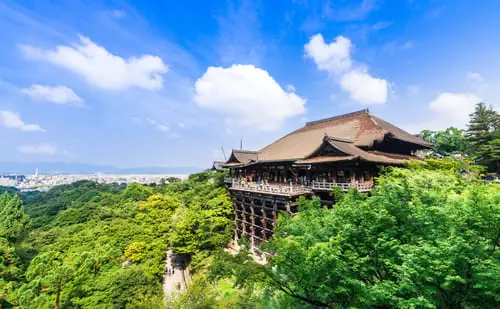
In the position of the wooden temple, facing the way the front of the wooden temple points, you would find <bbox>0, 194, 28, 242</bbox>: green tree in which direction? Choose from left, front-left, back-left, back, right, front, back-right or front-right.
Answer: front-right

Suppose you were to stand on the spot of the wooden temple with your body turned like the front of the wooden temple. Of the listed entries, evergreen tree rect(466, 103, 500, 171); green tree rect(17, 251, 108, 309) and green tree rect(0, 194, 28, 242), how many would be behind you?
1

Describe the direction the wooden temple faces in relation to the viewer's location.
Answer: facing the viewer and to the left of the viewer

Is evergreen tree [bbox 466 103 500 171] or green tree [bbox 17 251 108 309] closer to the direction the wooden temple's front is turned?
the green tree

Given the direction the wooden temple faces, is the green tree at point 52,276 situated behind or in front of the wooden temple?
in front

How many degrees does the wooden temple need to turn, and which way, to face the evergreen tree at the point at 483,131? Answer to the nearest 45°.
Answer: approximately 180°

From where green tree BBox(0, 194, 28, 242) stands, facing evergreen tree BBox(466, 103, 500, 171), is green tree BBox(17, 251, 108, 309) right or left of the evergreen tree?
right

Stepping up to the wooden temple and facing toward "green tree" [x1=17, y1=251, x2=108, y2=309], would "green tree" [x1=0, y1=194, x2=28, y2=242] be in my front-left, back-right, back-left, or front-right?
front-right
